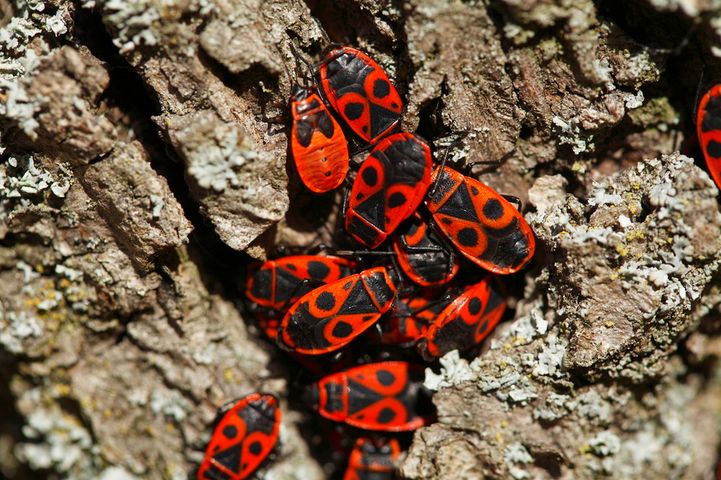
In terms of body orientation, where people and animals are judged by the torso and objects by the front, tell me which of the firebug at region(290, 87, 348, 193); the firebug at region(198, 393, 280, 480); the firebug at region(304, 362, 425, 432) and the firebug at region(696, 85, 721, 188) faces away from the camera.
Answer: the firebug at region(290, 87, 348, 193)

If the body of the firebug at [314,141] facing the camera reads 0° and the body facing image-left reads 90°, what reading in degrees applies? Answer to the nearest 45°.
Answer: approximately 180°

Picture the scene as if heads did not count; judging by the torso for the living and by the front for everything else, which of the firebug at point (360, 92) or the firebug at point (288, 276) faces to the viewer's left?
the firebug at point (288, 276)

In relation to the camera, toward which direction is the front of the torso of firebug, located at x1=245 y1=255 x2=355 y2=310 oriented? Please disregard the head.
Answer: to the viewer's left
